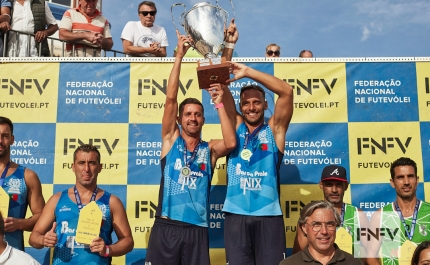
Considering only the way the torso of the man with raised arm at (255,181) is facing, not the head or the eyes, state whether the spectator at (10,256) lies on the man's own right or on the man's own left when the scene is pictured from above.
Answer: on the man's own right

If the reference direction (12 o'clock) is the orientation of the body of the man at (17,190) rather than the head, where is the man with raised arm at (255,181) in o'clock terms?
the man with raised arm at (255,181) is roughly at 10 o'clock from the man at (17,190).

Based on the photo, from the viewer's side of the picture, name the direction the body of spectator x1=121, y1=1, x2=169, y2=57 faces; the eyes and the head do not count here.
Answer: toward the camera

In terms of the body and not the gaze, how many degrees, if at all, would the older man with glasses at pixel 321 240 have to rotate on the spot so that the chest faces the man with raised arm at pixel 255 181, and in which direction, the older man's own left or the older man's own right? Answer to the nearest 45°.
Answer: approximately 135° to the older man's own right

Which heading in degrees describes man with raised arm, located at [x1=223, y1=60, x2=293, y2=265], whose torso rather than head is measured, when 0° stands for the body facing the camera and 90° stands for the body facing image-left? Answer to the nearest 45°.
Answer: approximately 0°

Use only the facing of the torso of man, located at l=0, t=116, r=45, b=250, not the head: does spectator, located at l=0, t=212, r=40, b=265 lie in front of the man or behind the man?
in front

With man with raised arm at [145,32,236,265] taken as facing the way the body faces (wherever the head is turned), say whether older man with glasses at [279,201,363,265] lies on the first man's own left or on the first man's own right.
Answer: on the first man's own left

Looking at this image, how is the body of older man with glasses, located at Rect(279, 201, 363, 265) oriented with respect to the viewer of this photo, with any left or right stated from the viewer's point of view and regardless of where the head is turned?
facing the viewer

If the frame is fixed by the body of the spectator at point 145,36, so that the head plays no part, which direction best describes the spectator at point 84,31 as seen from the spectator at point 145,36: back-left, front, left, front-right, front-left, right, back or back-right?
right

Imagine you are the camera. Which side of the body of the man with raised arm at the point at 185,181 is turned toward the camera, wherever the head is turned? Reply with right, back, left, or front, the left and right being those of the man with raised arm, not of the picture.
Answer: front

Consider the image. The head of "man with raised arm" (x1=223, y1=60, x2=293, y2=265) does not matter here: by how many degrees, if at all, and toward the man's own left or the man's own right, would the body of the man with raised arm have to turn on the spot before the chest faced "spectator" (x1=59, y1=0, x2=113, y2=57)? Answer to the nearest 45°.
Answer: approximately 135° to the man's own right
